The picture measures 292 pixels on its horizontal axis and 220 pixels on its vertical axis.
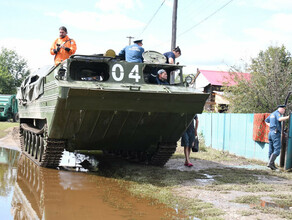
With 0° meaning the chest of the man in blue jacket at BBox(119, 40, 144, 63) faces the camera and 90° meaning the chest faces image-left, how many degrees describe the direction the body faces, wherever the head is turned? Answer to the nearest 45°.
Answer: approximately 225°

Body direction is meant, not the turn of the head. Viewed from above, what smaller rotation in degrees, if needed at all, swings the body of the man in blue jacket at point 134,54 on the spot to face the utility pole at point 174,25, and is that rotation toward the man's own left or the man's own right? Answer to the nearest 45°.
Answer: approximately 45° to the man's own left

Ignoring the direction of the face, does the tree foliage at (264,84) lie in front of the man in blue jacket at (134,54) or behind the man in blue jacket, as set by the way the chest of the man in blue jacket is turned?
in front

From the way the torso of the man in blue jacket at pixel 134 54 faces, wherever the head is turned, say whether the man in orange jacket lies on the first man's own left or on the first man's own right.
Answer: on the first man's own left
